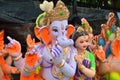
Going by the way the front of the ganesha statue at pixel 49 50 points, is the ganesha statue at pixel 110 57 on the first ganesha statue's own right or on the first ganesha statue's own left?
on the first ganesha statue's own left

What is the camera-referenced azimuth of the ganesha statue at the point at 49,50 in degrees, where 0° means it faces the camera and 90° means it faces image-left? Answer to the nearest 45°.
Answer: approximately 315°
